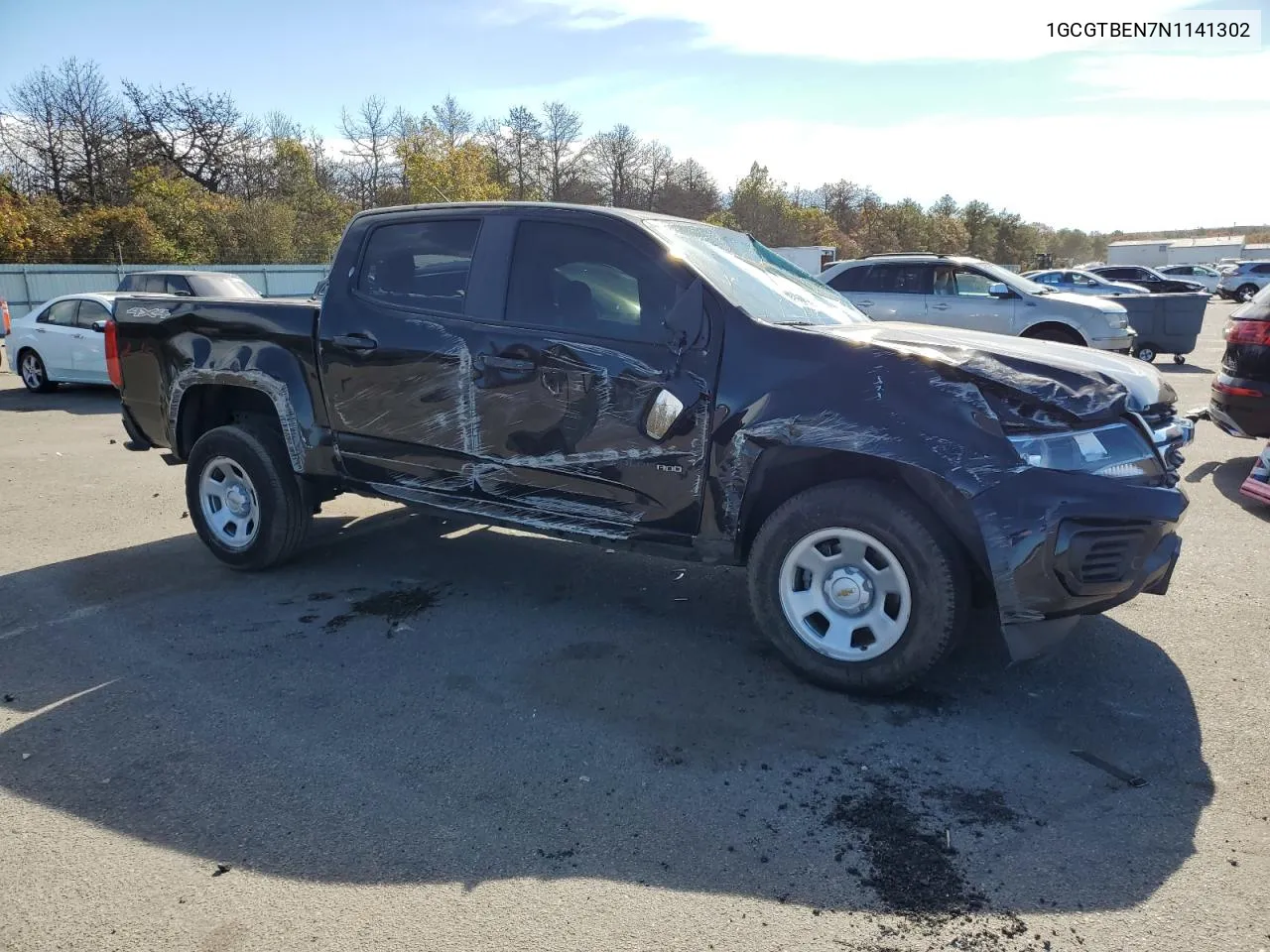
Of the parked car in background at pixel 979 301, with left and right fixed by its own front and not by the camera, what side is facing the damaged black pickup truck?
right

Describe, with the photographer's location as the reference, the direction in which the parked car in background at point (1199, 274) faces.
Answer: facing to the right of the viewer

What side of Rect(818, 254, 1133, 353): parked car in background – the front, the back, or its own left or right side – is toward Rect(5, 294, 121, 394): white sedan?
back

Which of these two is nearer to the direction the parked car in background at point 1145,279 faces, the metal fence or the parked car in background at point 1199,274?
the parked car in background

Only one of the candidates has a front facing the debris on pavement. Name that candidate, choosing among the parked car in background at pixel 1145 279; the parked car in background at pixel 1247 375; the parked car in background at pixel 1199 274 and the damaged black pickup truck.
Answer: the damaged black pickup truck

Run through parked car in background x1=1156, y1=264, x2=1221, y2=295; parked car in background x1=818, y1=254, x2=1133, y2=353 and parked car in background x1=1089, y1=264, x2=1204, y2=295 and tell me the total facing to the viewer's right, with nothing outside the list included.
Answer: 3

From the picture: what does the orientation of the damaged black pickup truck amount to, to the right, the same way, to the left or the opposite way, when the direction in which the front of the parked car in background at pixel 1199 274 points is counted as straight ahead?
the same way

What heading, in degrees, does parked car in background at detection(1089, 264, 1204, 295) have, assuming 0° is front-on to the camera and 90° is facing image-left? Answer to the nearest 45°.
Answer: approximately 270°

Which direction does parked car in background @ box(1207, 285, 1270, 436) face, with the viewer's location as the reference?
facing away from the viewer and to the right of the viewer

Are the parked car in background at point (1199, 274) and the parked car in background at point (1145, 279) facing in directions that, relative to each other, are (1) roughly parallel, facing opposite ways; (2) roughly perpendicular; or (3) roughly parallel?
roughly parallel

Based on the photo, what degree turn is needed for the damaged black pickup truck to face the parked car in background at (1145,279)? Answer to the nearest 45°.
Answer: approximately 90° to its left

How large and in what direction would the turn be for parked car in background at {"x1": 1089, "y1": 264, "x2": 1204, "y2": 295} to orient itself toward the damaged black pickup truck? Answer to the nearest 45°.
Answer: approximately 90° to its right

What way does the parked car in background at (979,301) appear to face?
to the viewer's right

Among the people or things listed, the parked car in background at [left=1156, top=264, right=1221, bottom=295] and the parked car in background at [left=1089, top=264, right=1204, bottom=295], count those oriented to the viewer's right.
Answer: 2
